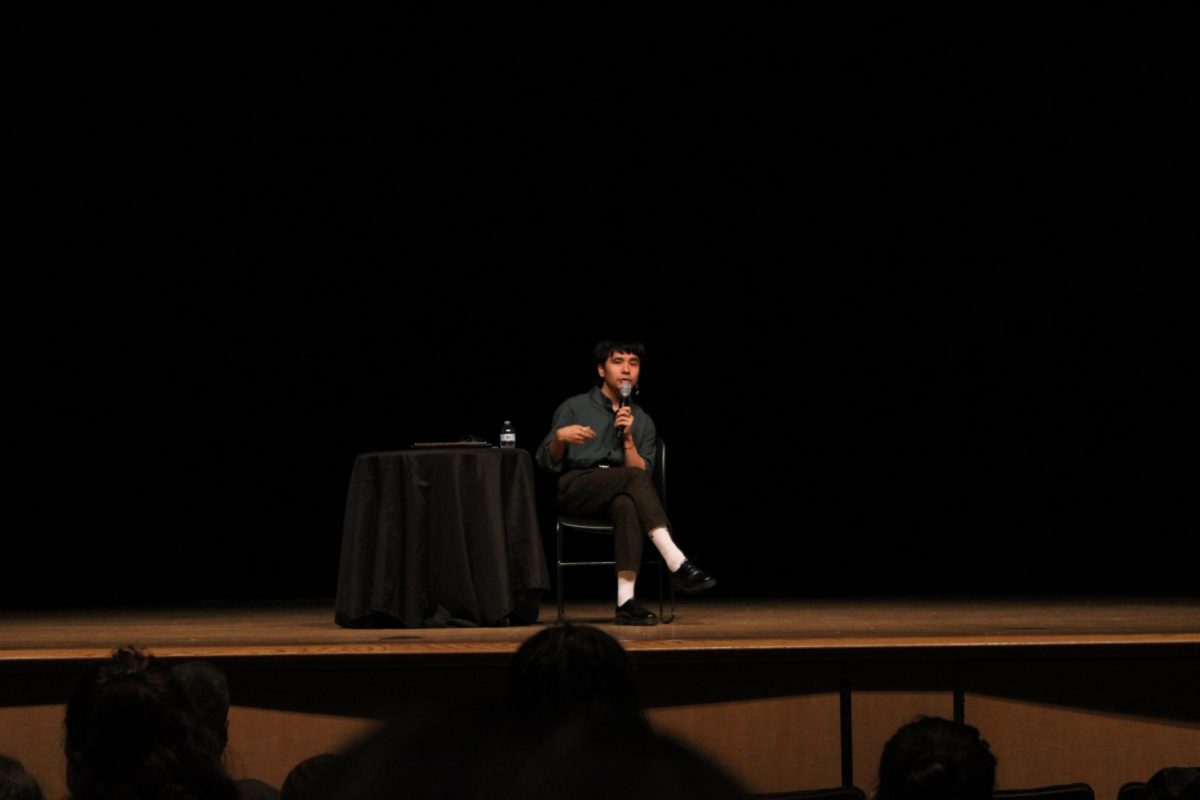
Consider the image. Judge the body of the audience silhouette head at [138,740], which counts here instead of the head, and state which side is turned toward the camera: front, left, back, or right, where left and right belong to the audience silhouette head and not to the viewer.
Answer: back

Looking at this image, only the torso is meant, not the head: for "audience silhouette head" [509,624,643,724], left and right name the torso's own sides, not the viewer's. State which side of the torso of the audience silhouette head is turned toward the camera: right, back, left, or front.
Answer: back

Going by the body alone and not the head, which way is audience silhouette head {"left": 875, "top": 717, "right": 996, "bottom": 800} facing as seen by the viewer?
away from the camera

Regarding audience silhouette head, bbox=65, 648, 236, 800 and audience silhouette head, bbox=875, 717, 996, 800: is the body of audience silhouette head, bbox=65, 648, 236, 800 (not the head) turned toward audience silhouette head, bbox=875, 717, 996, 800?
no

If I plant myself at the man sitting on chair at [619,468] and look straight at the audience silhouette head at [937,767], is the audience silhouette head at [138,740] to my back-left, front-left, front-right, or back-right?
front-right

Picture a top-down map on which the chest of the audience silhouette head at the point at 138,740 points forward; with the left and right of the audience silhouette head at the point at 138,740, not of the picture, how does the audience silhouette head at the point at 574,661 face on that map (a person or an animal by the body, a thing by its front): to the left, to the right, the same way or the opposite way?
the same way

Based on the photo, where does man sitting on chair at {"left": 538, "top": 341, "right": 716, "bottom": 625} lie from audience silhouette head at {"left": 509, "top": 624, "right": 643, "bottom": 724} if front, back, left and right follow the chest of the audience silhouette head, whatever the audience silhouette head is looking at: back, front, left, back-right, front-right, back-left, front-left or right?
front

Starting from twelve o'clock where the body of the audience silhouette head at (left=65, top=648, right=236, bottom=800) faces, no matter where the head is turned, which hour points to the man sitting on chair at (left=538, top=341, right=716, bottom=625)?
The man sitting on chair is roughly at 1 o'clock from the audience silhouette head.

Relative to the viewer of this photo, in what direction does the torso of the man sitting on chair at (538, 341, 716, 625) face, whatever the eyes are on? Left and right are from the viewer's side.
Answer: facing the viewer and to the right of the viewer

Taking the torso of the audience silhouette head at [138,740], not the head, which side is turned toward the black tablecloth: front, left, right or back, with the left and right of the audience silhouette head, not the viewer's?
front

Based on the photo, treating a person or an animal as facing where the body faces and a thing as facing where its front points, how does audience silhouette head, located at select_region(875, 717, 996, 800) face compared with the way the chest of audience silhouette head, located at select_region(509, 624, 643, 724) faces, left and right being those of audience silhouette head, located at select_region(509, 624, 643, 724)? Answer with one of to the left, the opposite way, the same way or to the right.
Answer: the same way

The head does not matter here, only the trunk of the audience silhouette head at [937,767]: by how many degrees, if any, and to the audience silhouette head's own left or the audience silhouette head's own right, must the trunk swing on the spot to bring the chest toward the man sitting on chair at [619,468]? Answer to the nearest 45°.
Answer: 0° — they already face them

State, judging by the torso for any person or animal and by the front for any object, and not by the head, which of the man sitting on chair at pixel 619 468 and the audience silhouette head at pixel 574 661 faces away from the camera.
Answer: the audience silhouette head

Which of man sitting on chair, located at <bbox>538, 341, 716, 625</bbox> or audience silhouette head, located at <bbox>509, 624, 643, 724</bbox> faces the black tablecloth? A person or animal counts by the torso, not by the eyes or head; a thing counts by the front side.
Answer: the audience silhouette head

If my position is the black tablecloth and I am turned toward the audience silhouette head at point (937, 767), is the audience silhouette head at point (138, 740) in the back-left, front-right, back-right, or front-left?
front-right

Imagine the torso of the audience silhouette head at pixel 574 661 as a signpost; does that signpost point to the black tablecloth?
yes
